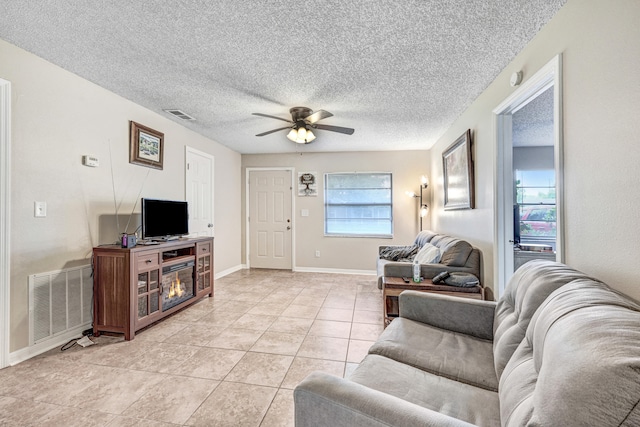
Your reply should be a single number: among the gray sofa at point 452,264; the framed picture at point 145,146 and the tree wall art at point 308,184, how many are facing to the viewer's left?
1

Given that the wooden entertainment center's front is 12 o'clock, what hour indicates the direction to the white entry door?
The white entry door is roughly at 9 o'clock from the wooden entertainment center.

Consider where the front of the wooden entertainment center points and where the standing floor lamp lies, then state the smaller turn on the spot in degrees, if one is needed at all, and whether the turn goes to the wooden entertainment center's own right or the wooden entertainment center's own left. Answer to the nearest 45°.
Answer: approximately 45° to the wooden entertainment center's own left

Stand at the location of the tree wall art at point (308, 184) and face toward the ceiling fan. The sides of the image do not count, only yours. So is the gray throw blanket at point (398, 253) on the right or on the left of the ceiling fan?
left

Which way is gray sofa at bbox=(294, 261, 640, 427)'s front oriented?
to the viewer's left

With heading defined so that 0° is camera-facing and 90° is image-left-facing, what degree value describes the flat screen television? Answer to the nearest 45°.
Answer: approximately 315°

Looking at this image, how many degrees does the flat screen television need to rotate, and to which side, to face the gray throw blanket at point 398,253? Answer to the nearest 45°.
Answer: approximately 45° to its left

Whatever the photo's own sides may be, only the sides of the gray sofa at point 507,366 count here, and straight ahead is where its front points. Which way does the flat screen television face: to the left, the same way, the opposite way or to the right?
the opposite way

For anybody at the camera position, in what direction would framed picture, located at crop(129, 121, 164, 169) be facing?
facing the viewer and to the right of the viewer

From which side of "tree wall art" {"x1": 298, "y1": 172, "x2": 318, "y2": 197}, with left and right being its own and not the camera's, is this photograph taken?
front

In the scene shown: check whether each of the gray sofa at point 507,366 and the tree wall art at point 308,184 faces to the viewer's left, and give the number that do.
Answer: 1

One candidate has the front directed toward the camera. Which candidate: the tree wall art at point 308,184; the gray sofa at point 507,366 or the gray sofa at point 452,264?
the tree wall art

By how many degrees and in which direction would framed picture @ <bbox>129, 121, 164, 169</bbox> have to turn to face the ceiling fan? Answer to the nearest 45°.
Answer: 0° — it already faces it

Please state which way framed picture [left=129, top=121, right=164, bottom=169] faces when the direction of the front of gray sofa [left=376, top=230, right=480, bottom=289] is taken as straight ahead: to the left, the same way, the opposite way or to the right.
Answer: the opposite way

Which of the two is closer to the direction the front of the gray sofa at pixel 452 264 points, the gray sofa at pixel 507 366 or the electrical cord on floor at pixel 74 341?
the electrical cord on floor

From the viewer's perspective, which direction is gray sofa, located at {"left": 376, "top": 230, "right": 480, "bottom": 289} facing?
to the viewer's left

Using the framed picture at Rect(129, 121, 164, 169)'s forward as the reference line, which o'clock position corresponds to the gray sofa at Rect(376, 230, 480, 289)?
The gray sofa is roughly at 12 o'clock from the framed picture.
